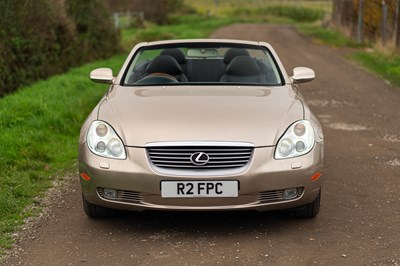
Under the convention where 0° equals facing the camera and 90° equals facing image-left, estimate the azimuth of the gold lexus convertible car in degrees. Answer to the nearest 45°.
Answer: approximately 0°

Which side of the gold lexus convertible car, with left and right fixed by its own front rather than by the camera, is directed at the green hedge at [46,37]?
back
